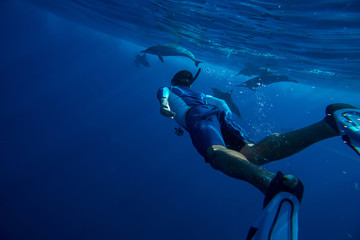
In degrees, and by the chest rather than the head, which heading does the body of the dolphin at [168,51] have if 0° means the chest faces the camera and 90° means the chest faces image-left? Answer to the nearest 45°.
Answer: approximately 90°

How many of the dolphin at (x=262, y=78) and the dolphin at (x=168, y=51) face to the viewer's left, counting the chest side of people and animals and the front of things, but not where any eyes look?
2

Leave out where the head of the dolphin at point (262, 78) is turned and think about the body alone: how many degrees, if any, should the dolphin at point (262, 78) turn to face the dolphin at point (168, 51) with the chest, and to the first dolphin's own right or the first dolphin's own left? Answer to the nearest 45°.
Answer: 0° — it already faces it

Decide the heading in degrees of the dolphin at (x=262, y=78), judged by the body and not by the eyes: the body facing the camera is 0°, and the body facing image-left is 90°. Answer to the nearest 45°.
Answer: approximately 90°

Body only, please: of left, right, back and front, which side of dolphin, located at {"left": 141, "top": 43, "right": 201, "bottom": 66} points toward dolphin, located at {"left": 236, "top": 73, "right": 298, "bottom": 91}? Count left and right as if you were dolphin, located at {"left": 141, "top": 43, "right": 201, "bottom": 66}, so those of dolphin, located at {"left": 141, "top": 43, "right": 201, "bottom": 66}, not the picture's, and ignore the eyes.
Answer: back
